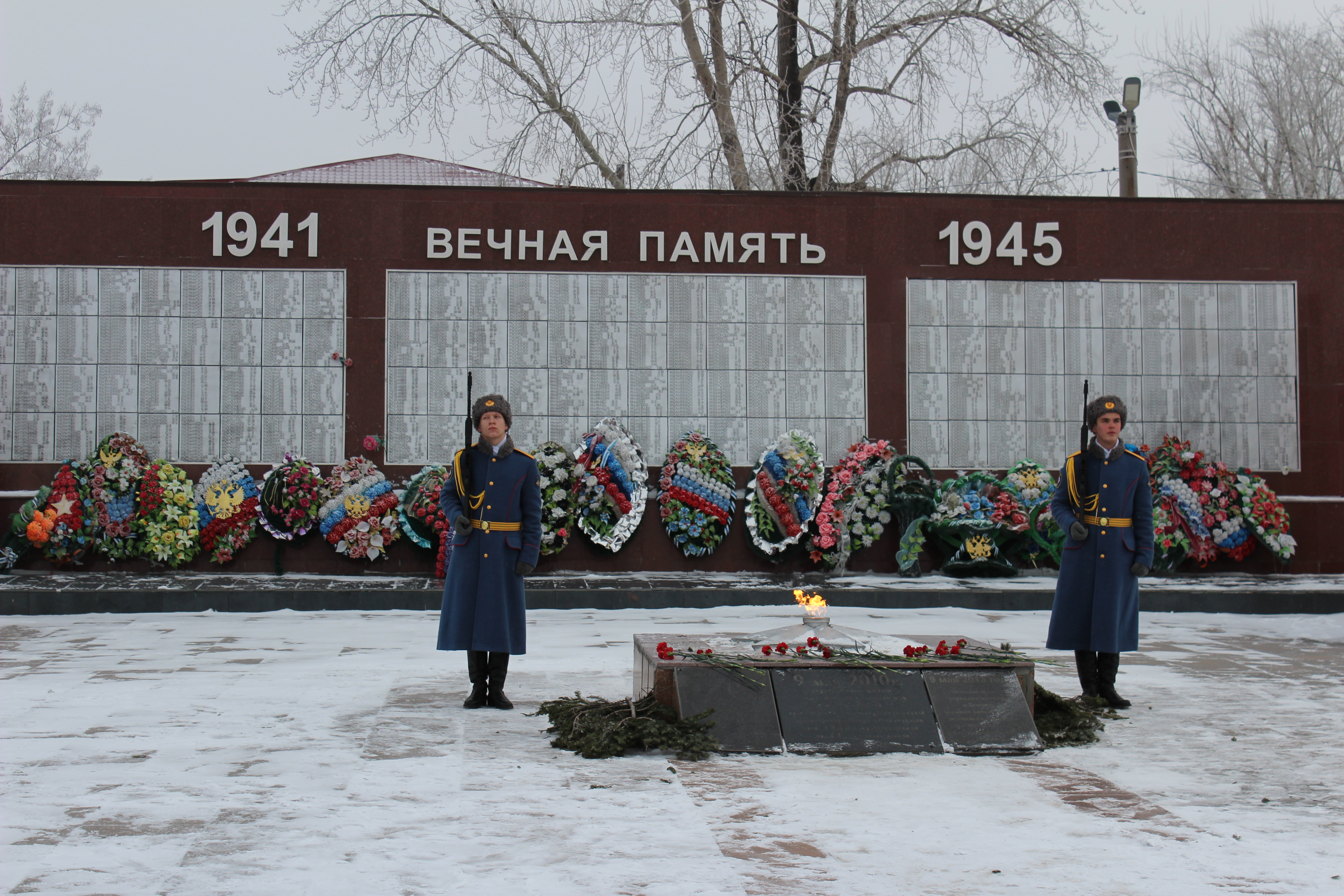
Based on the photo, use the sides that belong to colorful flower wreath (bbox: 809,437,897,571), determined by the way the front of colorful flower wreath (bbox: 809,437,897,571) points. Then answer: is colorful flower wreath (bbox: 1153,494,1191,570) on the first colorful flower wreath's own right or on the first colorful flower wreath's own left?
on the first colorful flower wreath's own left

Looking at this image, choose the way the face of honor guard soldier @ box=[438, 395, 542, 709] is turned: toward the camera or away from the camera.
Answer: toward the camera

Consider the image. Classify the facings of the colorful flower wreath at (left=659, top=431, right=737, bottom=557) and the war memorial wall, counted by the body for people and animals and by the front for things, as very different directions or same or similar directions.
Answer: same or similar directions

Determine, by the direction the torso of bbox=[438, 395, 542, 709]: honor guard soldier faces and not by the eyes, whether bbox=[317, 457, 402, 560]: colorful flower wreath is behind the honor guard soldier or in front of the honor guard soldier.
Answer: behind

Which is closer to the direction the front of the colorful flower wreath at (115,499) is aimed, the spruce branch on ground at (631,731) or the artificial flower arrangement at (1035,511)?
the spruce branch on ground

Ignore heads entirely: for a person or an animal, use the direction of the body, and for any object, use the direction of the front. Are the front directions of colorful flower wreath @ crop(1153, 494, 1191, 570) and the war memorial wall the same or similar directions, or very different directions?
same or similar directions

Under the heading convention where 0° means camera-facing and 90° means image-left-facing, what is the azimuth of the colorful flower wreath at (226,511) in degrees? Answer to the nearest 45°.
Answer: approximately 0°

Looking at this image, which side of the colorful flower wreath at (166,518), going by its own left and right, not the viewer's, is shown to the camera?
front

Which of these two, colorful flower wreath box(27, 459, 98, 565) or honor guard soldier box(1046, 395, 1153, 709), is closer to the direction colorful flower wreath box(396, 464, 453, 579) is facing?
the honor guard soldier

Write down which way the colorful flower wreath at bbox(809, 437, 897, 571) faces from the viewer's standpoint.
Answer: facing the viewer

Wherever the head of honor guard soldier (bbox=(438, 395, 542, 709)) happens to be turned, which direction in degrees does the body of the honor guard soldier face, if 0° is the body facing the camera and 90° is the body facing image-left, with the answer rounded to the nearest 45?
approximately 0°

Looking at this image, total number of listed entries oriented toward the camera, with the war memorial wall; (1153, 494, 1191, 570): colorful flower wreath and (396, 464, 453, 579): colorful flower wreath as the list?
3

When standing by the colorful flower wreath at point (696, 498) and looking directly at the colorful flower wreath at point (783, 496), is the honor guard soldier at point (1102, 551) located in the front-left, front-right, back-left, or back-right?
front-right
